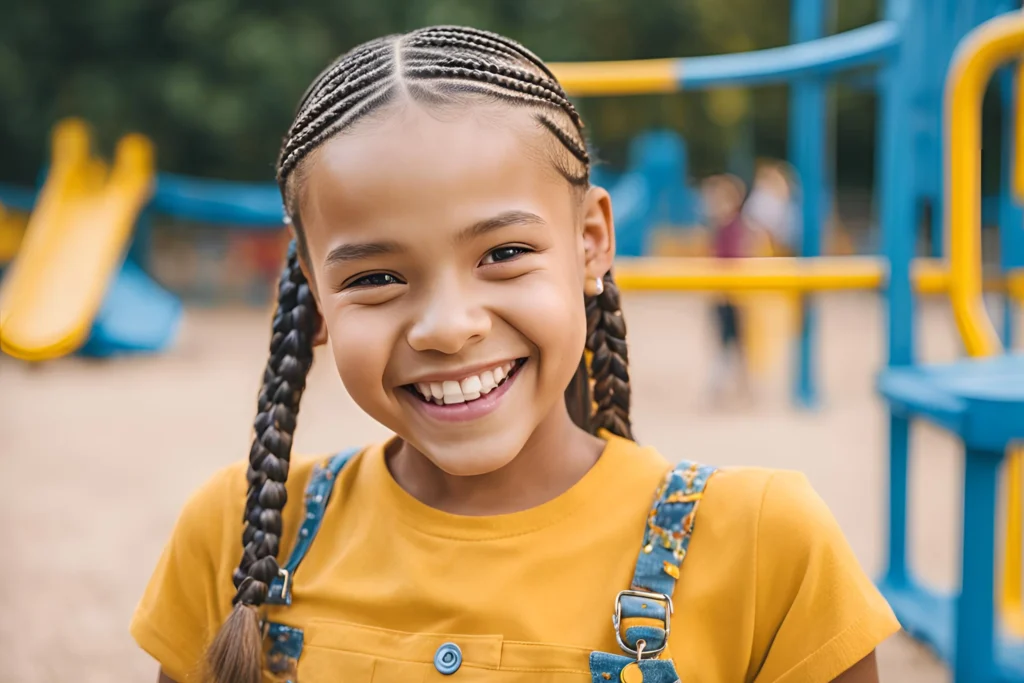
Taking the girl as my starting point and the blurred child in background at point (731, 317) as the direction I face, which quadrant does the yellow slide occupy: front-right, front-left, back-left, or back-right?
front-left

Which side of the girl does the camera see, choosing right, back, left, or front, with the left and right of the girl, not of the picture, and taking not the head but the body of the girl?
front

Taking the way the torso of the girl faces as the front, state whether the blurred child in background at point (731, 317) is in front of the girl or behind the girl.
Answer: behind

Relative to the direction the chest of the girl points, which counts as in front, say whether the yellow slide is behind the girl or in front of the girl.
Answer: behind

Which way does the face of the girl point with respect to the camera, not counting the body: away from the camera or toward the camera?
toward the camera
